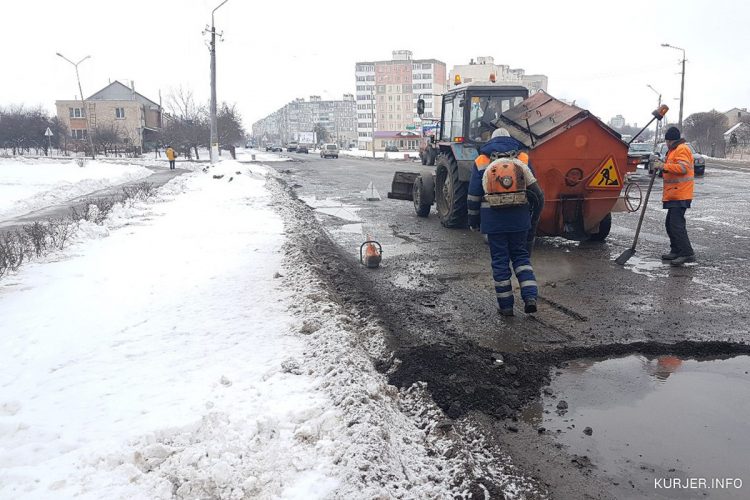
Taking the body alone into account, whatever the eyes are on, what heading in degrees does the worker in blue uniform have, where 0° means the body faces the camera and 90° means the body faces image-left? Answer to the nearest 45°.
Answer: approximately 180°

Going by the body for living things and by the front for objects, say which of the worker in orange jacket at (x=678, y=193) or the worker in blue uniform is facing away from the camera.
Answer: the worker in blue uniform

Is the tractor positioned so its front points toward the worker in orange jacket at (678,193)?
no

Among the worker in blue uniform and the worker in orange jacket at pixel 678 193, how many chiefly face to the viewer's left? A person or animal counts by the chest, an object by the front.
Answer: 1

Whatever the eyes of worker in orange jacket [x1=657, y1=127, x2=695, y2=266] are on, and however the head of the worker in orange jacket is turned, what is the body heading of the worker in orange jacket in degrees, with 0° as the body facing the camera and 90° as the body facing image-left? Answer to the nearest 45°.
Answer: approximately 90°

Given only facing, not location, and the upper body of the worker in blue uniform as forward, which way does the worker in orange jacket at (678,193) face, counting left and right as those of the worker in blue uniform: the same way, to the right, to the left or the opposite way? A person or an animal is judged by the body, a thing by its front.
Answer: to the left

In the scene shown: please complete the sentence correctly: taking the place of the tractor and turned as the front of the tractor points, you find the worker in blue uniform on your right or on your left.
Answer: on your left

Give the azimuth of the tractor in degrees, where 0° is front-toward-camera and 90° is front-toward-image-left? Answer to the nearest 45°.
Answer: approximately 135°

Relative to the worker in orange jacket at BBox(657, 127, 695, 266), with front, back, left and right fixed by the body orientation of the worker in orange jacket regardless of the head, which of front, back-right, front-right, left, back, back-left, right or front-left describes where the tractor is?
front

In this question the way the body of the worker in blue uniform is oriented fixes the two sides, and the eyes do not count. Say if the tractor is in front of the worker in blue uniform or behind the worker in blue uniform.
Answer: in front

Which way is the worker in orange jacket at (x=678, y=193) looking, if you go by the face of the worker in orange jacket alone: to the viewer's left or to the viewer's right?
to the viewer's left

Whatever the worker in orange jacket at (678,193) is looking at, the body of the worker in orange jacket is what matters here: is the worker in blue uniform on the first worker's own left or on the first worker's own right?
on the first worker's own left
